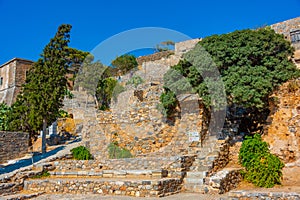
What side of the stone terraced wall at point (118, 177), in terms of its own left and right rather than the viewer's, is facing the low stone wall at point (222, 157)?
left

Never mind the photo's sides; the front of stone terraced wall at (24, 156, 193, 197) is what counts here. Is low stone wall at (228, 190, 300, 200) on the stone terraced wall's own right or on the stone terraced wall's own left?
on the stone terraced wall's own left

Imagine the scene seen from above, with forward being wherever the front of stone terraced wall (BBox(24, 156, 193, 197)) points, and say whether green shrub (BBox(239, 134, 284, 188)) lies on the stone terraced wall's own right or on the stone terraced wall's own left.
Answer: on the stone terraced wall's own left

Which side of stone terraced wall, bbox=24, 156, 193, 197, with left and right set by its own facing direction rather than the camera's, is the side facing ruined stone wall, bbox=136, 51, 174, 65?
back

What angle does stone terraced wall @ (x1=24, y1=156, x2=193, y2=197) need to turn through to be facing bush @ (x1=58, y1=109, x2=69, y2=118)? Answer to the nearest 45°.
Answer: approximately 180°

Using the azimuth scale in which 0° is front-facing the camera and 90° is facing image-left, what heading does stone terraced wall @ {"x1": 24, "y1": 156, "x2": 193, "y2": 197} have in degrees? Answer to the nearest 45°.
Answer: approximately 0°

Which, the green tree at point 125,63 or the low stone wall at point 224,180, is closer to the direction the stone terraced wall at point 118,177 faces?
the low stone wall

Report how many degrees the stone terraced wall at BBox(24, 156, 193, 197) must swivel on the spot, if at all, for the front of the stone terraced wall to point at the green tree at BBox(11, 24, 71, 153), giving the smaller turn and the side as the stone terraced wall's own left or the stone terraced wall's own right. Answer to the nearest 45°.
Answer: approximately 135° to the stone terraced wall's own right

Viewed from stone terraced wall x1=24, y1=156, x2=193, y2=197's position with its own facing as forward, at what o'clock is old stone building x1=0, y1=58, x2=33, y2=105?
The old stone building is roughly at 5 o'clock from the stone terraced wall.

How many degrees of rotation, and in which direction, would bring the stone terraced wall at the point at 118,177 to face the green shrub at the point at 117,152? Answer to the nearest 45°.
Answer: approximately 180°
